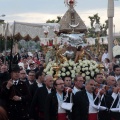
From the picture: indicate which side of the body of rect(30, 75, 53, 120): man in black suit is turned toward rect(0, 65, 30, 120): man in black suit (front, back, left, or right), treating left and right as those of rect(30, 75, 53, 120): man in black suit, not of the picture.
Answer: right

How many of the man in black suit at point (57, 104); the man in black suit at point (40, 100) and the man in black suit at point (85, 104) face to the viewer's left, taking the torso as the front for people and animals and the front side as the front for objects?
0

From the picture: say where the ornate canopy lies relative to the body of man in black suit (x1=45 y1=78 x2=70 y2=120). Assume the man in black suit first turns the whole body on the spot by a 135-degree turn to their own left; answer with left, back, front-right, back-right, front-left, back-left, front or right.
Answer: front

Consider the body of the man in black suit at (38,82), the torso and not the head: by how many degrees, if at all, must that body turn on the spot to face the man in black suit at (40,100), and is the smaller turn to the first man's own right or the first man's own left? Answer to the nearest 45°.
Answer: approximately 45° to the first man's own right

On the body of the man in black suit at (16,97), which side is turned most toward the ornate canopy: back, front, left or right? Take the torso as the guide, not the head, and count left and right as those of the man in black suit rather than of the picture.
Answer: back

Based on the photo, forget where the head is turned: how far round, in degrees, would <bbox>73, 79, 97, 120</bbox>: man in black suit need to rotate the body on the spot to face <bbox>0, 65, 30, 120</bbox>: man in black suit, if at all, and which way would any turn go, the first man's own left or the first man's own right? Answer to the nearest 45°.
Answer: approximately 135° to the first man's own right

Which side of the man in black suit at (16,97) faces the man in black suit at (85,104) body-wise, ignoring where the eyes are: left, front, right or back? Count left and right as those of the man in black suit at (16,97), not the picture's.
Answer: left

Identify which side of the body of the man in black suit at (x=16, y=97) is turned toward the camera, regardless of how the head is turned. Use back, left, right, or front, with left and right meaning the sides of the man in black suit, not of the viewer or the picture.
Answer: front

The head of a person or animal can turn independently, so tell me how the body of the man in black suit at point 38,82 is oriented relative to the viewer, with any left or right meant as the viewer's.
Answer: facing the viewer and to the right of the viewer

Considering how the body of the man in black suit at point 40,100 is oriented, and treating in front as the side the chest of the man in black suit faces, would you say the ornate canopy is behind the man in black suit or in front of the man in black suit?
behind
